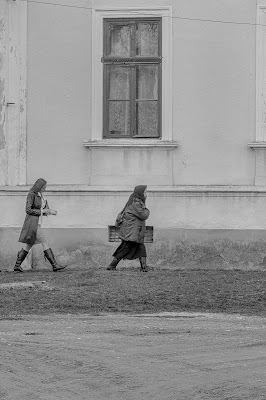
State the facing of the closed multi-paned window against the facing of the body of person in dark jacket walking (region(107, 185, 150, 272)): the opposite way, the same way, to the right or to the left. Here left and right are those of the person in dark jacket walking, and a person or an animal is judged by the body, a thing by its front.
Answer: to the right

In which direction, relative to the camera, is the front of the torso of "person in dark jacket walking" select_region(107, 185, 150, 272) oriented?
to the viewer's right

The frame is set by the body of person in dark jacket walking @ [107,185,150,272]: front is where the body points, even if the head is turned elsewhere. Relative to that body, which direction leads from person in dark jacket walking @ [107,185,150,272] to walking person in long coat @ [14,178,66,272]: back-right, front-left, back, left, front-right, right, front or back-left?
back

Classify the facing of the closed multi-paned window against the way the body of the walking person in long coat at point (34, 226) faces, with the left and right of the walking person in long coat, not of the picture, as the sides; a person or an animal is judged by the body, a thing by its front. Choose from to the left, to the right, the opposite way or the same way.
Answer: to the right

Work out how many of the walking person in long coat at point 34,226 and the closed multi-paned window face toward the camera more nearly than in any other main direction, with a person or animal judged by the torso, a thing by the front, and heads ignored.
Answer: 1

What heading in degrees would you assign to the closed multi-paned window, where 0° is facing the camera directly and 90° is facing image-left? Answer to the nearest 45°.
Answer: approximately 0°

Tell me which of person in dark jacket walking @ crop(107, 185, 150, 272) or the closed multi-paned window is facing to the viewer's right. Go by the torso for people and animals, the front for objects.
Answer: the person in dark jacket walking

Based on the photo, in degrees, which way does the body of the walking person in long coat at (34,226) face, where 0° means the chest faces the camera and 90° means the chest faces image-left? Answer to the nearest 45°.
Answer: approximately 270°

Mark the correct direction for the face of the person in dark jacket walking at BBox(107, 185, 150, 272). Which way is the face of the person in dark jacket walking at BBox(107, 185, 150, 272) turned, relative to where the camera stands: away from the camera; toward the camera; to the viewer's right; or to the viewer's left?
to the viewer's right
